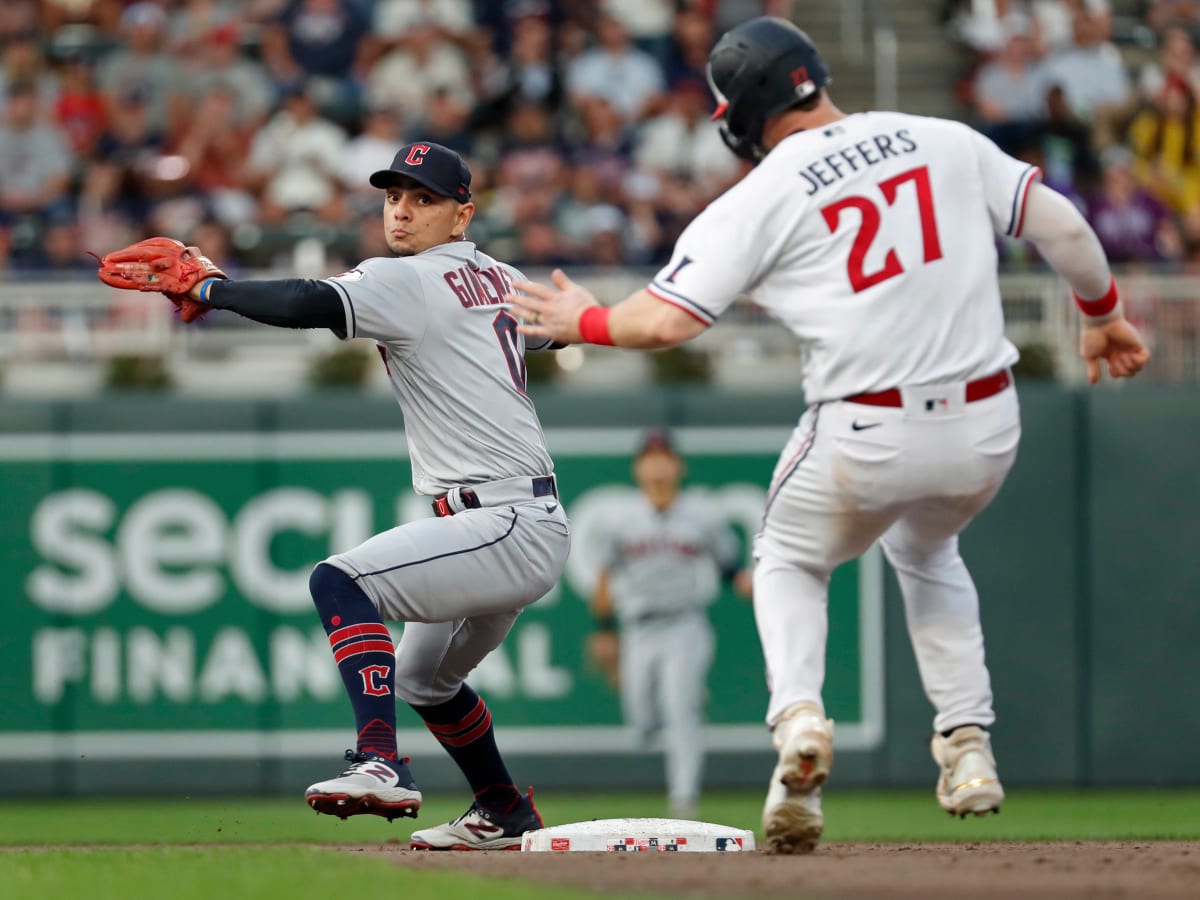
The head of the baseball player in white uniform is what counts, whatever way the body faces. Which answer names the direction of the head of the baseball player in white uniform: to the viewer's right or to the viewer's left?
to the viewer's left

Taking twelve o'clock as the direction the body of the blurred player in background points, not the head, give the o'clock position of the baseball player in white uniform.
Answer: The baseball player in white uniform is roughly at 12 o'clock from the blurred player in background.

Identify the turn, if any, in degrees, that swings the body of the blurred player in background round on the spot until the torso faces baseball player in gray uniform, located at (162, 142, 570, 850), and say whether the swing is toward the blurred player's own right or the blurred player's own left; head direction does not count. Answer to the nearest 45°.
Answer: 0° — they already face them

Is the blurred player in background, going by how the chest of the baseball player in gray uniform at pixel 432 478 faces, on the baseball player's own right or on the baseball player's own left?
on the baseball player's own right

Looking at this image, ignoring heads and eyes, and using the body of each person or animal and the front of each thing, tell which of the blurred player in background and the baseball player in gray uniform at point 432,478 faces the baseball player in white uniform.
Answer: the blurred player in background
